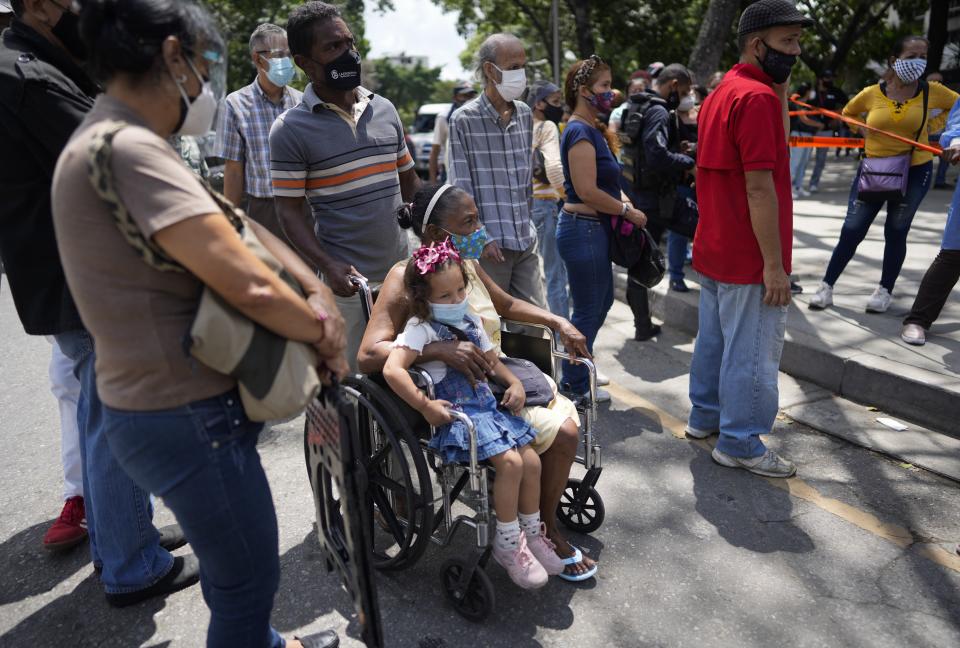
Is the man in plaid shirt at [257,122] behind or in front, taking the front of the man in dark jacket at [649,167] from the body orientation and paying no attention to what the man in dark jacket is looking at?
behind

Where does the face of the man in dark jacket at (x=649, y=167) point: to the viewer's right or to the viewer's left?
to the viewer's right

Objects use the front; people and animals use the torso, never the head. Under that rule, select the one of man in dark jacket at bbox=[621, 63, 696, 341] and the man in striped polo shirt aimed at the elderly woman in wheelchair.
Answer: the man in striped polo shirt

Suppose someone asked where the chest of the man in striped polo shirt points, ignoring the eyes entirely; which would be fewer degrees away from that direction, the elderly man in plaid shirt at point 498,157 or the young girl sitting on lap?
the young girl sitting on lap

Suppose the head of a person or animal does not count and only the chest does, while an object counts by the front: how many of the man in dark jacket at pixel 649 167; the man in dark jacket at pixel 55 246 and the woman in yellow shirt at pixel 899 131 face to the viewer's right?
2

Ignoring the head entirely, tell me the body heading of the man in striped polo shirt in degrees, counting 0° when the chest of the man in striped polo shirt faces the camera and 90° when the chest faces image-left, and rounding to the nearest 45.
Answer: approximately 315°

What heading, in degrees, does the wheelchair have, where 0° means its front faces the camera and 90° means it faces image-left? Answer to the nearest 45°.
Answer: approximately 315°

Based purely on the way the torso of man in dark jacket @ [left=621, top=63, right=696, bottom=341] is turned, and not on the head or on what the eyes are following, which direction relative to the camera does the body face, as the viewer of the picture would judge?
to the viewer's right

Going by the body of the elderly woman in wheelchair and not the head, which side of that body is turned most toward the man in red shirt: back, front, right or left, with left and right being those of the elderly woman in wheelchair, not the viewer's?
left

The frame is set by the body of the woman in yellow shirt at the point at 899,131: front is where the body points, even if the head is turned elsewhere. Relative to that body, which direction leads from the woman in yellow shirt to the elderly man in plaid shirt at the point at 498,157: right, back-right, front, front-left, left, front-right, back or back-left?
front-right

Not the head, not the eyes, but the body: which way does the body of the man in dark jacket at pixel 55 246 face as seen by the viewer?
to the viewer's right

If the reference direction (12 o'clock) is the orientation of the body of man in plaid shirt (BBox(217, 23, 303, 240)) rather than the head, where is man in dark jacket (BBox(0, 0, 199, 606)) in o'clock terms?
The man in dark jacket is roughly at 2 o'clock from the man in plaid shirt.

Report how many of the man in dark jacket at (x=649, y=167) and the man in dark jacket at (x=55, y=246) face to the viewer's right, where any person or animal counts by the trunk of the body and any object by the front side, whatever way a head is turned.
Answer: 2
